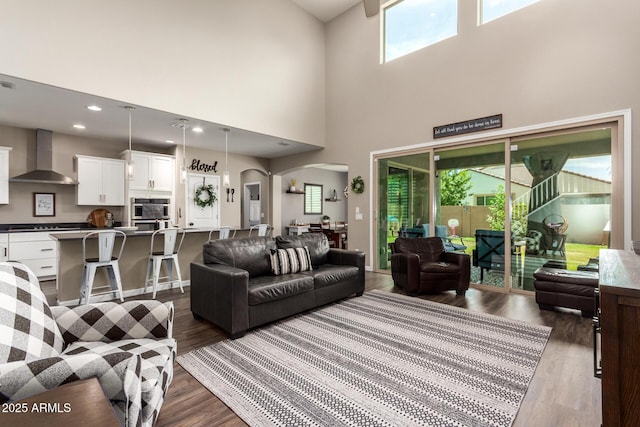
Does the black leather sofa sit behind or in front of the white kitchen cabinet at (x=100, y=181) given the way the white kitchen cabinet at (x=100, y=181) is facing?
in front

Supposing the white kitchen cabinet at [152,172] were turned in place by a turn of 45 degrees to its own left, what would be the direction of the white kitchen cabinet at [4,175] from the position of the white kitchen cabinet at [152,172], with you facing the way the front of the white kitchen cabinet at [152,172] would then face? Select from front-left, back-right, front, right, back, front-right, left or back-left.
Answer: back-right

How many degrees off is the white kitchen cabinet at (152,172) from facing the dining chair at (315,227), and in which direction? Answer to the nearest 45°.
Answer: approximately 90° to its left

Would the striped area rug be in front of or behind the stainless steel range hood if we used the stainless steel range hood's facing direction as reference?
in front

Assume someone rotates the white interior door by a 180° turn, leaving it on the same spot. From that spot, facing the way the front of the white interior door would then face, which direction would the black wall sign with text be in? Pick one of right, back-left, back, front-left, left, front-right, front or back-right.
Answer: back-right

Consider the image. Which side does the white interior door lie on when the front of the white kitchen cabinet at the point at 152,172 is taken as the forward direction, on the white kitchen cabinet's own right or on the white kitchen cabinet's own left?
on the white kitchen cabinet's own left

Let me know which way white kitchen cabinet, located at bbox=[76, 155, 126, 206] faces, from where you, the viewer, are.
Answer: facing the viewer

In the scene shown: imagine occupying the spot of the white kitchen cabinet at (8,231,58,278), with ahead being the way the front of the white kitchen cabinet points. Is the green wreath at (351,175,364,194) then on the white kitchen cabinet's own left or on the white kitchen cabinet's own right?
on the white kitchen cabinet's own left

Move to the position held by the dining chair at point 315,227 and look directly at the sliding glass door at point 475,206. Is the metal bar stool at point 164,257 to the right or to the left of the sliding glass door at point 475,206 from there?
right

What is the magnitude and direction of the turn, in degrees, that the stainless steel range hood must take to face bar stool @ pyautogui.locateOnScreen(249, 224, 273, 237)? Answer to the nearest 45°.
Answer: approximately 45° to its left

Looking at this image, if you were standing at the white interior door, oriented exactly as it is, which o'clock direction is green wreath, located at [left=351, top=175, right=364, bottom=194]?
The green wreath is roughly at 10 o'clock from the white interior door.

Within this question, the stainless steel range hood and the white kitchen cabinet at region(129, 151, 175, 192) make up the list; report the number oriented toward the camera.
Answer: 2

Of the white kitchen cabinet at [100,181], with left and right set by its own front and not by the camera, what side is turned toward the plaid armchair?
front

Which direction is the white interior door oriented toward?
toward the camera

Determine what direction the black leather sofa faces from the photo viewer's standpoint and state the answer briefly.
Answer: facing the viewer and to the right of the viewer

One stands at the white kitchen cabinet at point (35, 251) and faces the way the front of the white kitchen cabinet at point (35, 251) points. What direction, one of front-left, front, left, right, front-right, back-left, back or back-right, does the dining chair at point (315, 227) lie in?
left

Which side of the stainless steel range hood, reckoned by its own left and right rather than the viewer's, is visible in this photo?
front

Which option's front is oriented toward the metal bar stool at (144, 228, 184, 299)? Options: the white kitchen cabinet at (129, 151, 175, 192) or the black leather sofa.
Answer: the white kitchen cabinet
